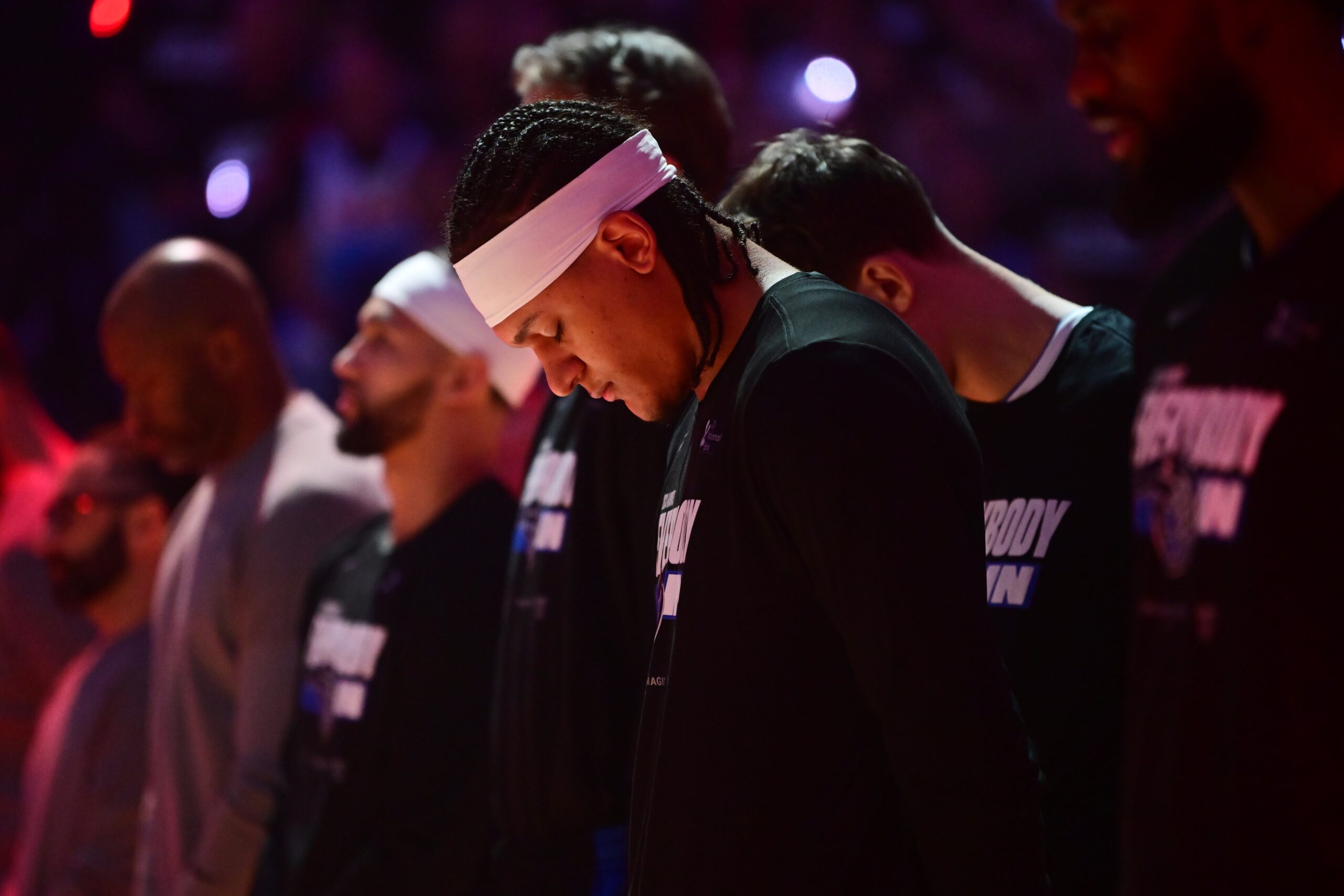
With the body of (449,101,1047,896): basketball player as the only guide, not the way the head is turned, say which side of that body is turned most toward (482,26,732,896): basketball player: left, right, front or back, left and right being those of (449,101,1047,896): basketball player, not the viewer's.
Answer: right

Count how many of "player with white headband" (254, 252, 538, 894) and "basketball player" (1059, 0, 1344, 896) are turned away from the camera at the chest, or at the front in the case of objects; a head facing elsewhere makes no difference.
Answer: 0

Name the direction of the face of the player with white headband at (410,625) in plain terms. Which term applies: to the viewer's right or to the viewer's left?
to the viewer's left

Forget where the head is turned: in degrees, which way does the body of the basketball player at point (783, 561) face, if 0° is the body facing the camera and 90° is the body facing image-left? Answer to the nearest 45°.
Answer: approximately 90°

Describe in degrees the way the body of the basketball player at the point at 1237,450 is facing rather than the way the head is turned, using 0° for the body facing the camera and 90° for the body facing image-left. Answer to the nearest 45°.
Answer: approximately 45°

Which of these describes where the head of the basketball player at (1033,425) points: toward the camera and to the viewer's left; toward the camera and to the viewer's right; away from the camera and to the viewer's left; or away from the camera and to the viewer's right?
away from the camera and to the viewer's left

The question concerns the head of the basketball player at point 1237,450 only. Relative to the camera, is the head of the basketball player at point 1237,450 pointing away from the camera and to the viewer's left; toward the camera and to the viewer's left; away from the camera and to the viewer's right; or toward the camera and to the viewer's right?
toward the camera and to the viewer's left

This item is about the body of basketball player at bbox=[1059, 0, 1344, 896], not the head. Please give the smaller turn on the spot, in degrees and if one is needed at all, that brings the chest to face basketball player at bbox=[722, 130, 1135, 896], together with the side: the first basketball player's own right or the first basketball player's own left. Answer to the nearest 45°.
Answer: approximately 90° to the first basketball player's own right
